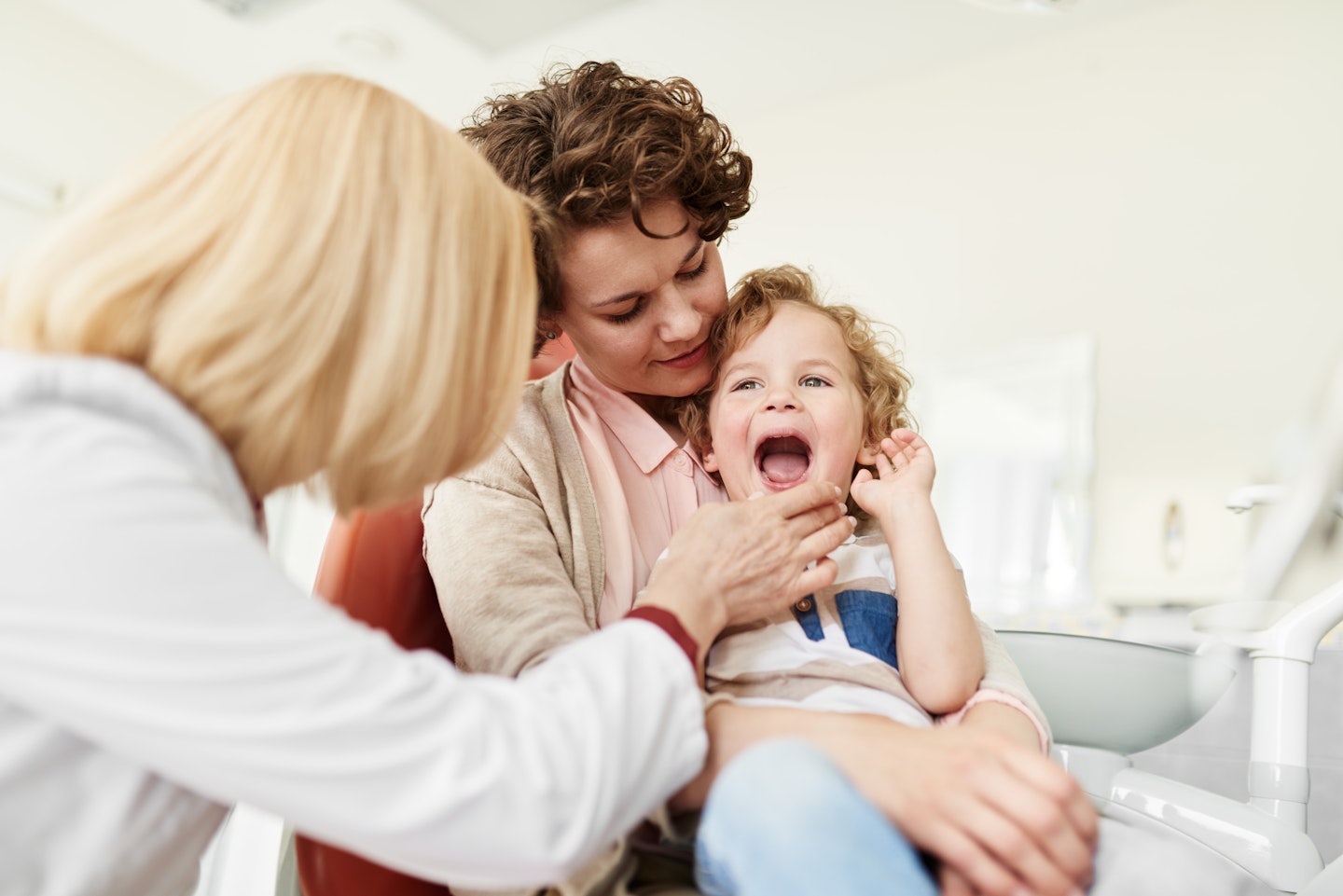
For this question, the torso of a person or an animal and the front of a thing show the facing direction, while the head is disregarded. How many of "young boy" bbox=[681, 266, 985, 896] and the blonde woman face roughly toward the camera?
1

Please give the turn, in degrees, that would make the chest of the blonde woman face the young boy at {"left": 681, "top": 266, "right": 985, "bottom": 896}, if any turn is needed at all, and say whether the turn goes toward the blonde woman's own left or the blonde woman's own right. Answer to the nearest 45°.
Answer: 0° — they already face them

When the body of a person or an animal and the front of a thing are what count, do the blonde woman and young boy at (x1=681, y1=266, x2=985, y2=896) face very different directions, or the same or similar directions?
very different directions

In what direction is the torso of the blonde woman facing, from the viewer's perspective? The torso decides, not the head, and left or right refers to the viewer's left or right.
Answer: facing away from the viewer and to the right of the viewer

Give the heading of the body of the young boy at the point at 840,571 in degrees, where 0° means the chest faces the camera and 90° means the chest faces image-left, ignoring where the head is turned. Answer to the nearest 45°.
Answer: approximately 0°

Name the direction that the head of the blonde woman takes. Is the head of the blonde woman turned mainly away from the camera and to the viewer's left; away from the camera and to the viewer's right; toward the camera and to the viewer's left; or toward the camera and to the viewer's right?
away from the camera and to the viewer's right
